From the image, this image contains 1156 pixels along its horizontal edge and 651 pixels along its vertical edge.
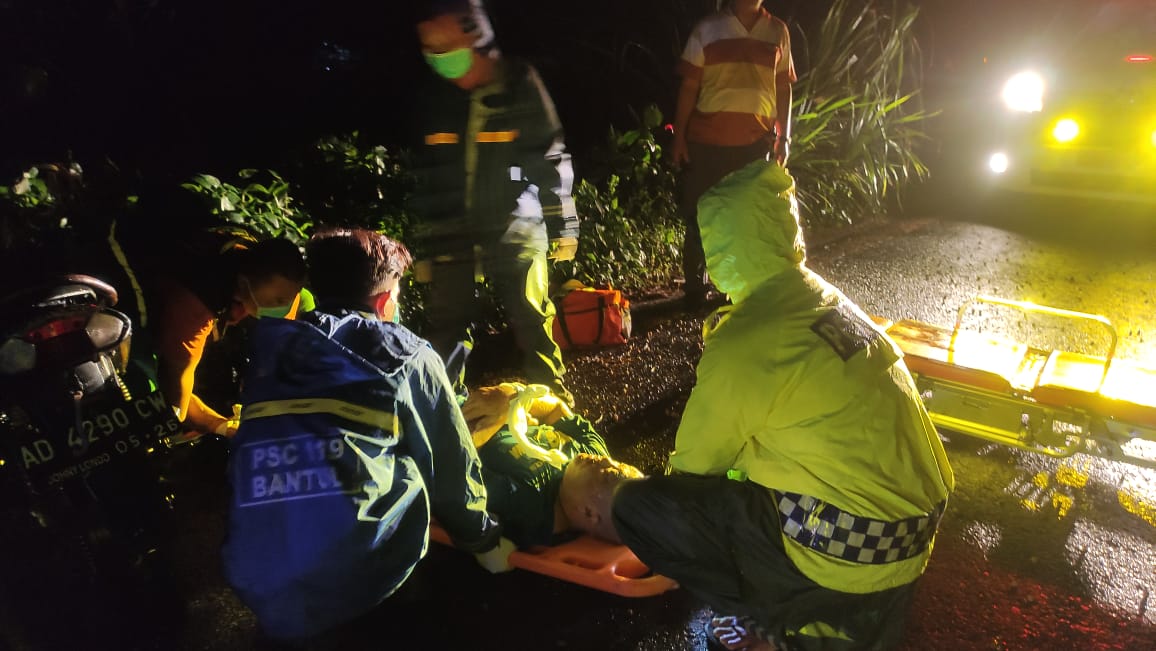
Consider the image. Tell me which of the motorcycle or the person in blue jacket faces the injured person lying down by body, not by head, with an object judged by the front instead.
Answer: the person in blue jacket

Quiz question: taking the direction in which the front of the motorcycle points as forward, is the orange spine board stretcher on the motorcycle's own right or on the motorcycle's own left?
on the motorcycle's own right

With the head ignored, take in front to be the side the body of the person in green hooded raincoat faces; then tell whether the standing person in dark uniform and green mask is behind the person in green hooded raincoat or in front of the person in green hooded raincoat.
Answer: in front

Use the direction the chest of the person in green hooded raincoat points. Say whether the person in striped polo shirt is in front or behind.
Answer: in front

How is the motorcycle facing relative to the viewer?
away from the camera

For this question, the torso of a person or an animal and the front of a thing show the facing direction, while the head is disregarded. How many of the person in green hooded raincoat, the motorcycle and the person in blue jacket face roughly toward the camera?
0

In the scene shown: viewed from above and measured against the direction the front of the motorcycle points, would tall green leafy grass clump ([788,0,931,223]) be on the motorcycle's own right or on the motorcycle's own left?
on the motorcycle's own right

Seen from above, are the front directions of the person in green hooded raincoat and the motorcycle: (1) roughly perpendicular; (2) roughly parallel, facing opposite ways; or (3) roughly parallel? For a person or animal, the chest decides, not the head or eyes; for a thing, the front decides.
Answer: roughly parallel

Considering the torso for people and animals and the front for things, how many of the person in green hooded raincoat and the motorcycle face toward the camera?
0

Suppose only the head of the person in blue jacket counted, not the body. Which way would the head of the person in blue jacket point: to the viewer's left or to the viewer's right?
to the viewer's right

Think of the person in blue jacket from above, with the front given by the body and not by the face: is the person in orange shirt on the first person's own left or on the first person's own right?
on the first person's own left

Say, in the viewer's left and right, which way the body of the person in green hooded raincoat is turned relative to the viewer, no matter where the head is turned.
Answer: facing away from the viewer and to the left of the viewer

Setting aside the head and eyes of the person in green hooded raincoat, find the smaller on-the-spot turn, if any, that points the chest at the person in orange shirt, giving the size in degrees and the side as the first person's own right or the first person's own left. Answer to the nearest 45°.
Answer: approximately 45° to the first person's own left

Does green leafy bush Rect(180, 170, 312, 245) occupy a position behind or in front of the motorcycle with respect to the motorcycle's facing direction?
in front
